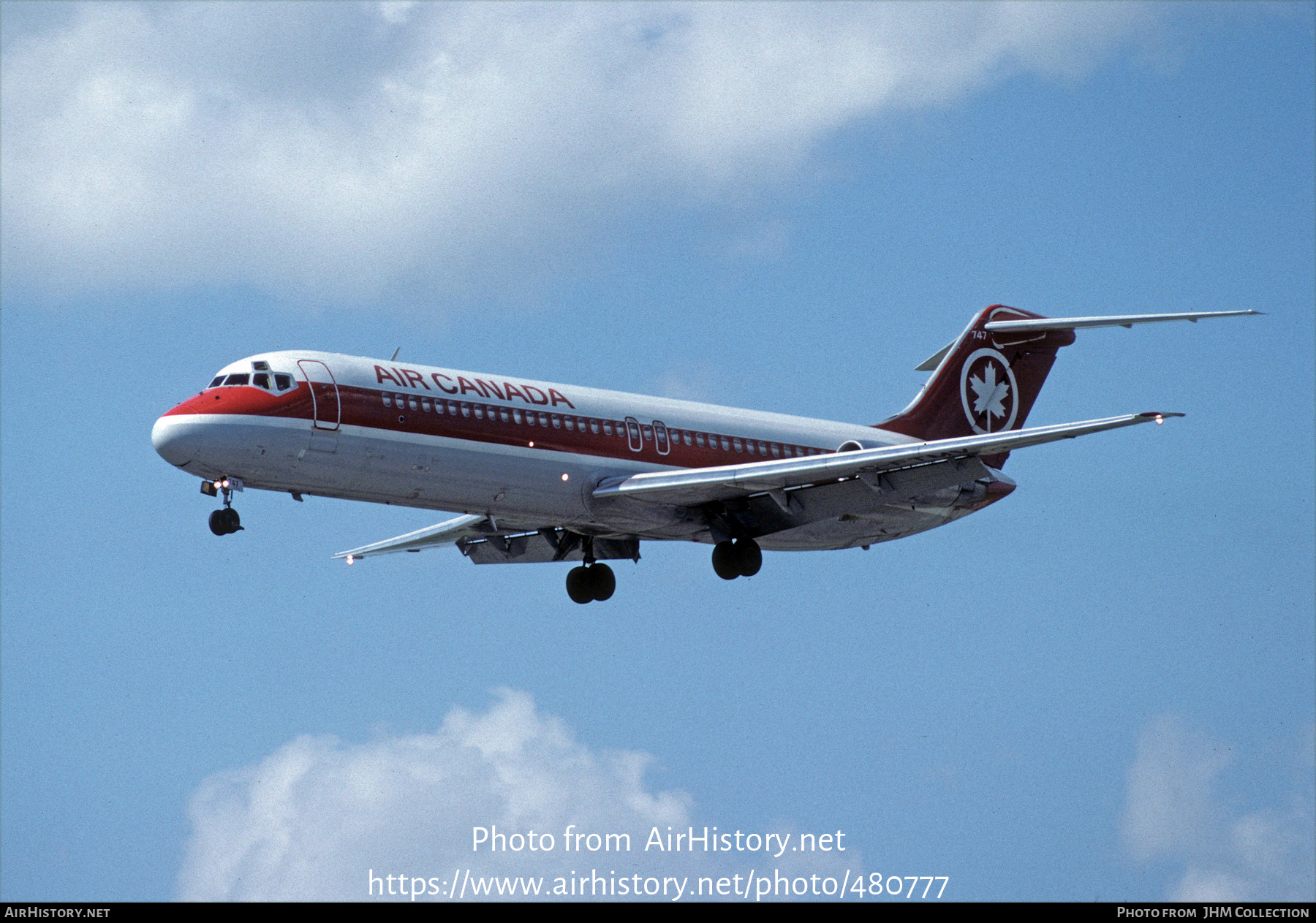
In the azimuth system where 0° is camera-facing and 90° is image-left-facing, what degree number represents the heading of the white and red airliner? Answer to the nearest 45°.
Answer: approximately 45°
